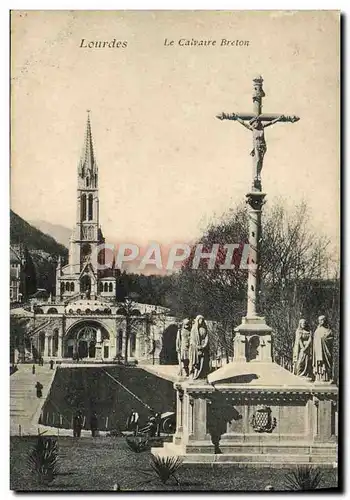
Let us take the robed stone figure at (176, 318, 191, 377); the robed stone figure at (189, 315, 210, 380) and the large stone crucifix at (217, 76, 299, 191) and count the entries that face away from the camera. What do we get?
0

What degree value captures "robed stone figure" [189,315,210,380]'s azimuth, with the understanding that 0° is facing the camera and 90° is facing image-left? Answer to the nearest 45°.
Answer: approximately 315°

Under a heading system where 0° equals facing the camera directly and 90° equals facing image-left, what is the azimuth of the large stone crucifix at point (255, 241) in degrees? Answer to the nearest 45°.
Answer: approximately 0°

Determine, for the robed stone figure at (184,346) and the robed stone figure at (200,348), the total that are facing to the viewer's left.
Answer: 0

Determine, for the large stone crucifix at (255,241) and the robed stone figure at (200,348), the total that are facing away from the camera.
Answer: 0

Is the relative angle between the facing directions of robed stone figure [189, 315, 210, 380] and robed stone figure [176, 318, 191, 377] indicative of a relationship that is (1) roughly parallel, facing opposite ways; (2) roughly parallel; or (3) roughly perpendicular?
roughly parallel

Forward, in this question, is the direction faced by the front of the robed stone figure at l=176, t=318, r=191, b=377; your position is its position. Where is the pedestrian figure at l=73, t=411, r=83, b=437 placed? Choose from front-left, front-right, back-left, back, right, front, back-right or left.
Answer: back-right

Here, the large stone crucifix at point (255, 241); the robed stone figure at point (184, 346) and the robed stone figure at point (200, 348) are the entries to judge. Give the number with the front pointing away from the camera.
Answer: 0
